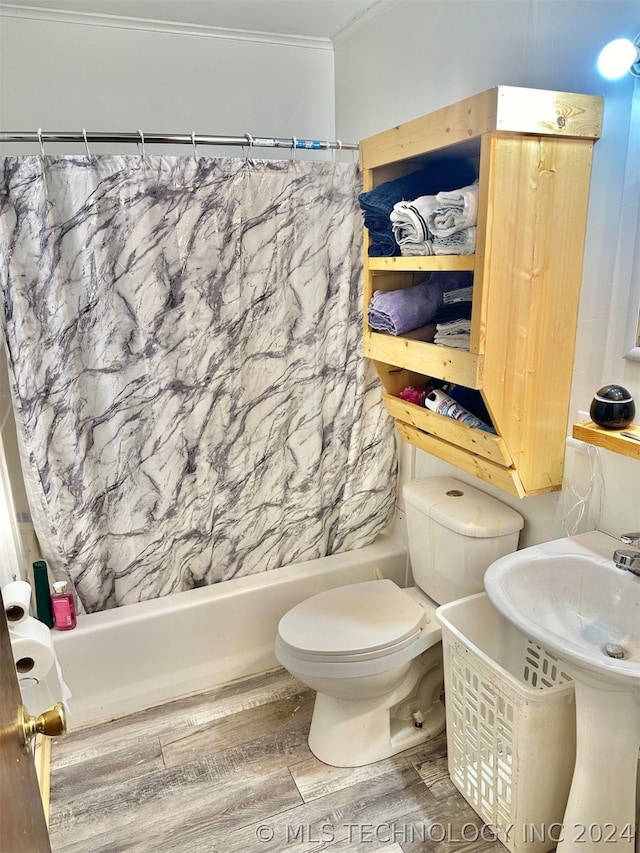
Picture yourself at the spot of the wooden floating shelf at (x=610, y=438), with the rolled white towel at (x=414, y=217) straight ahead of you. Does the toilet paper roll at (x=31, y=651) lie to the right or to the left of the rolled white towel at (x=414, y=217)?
left

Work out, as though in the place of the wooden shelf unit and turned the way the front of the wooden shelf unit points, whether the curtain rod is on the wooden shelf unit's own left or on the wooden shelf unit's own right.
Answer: on the wooden shelf unit's own right

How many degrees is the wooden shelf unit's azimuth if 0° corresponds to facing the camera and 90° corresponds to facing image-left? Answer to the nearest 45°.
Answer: approximately 45°

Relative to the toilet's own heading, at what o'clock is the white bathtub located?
The white bathtub is roughly at 2 o'clock from the toilet.

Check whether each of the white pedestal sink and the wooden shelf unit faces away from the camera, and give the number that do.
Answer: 0

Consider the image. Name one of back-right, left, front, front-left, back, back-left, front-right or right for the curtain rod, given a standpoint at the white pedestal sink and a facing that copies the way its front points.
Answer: front-right
